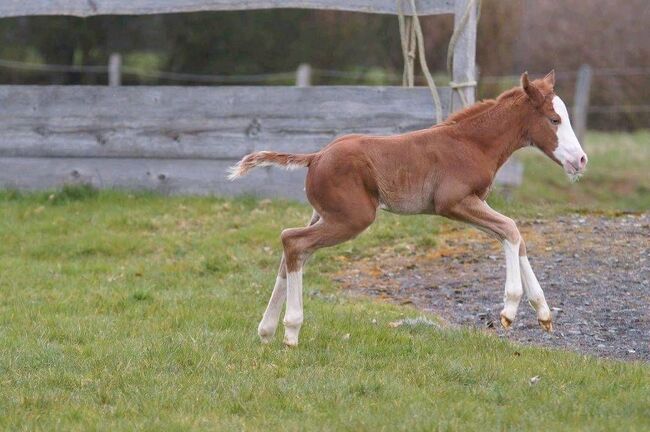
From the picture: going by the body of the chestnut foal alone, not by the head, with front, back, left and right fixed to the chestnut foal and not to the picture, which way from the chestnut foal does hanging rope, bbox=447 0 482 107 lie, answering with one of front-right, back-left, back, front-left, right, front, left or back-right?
left

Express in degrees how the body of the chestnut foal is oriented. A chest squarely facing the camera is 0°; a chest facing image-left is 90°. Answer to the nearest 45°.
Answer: approximately 270°

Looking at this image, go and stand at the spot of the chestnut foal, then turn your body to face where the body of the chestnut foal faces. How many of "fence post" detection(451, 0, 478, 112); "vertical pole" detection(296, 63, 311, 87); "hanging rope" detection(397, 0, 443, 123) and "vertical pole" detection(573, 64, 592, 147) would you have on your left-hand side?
4

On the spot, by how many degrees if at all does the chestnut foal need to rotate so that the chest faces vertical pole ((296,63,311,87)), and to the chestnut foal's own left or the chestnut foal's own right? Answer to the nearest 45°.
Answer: approximately 90° to the chestnut foal's own left

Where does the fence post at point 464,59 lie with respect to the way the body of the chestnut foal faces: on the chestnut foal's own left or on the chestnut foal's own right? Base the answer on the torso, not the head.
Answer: on the chestnut foal's own left

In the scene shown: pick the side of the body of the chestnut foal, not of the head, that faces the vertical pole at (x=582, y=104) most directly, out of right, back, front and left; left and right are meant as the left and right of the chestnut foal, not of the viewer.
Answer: left

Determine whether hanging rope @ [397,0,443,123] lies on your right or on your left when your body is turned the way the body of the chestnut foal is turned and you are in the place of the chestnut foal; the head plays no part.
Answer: on your left

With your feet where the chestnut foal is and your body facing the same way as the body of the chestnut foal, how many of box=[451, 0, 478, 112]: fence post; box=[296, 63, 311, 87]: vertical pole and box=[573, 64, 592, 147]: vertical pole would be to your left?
3

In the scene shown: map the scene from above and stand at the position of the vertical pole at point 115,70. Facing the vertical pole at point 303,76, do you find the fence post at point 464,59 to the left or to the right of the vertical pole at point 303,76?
right

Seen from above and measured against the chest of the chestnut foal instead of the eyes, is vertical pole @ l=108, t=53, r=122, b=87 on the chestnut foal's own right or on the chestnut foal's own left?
on the chestnut foal's own left
